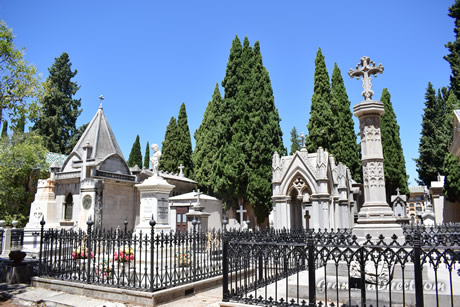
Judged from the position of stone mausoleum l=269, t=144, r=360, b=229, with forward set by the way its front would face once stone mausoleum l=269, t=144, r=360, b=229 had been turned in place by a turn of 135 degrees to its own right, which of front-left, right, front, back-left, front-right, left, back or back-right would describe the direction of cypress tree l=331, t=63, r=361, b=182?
front

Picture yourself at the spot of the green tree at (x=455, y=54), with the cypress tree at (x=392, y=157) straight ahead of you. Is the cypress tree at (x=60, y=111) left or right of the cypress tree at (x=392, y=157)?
left

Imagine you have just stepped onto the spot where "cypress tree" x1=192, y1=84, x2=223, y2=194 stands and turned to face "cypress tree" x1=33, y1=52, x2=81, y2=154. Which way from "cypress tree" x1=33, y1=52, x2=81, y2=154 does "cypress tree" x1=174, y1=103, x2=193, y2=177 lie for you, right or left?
right

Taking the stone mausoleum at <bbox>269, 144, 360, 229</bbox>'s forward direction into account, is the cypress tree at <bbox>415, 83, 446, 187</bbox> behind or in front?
behind

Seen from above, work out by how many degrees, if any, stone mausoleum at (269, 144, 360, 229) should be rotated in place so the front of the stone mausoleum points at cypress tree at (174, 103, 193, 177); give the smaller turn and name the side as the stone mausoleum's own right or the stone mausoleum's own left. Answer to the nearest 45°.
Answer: approximately 90° to the stone mausoleum's own right

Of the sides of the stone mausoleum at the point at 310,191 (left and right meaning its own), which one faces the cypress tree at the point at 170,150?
right

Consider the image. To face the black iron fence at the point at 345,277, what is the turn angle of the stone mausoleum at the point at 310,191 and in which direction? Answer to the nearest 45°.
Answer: approximately 45° to its left

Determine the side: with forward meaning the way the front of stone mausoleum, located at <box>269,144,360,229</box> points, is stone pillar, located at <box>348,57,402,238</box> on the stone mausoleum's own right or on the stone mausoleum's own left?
on the stone mausoleum's own left

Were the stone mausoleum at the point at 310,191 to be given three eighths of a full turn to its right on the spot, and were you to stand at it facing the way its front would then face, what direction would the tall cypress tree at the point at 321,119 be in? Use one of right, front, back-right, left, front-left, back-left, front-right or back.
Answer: front

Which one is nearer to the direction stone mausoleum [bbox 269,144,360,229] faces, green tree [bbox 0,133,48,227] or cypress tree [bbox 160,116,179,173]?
the green tree

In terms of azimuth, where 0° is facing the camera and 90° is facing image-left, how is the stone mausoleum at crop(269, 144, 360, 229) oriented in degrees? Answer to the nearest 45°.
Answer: approximately 45°

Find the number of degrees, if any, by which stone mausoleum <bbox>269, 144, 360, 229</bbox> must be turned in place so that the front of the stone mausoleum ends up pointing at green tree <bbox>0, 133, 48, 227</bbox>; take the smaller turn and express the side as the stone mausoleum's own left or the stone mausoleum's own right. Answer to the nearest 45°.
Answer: approximately 45° to the stone mausoleum's own right
